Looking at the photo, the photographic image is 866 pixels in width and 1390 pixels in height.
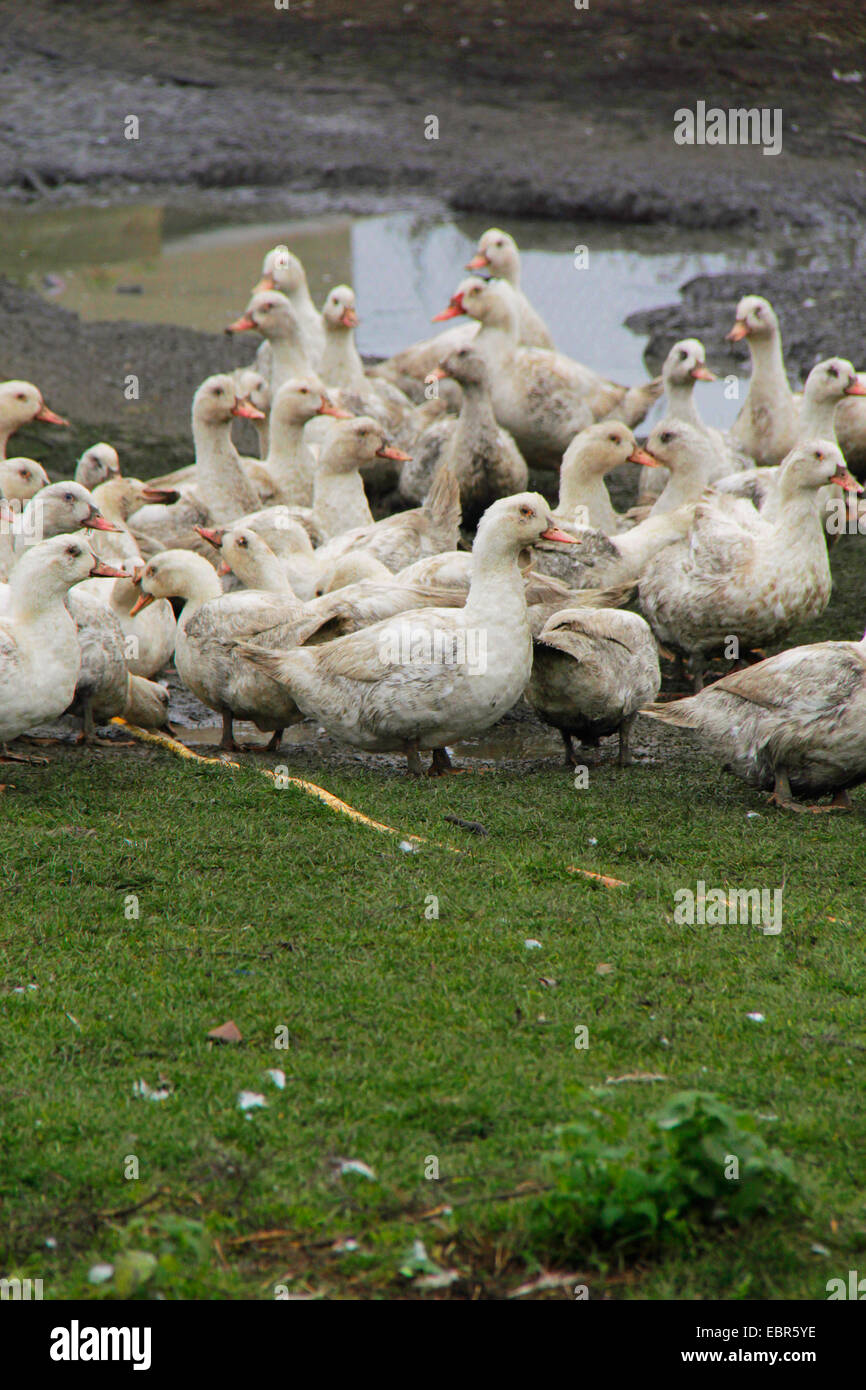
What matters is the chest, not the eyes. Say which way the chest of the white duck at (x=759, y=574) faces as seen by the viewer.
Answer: to the viewer's right

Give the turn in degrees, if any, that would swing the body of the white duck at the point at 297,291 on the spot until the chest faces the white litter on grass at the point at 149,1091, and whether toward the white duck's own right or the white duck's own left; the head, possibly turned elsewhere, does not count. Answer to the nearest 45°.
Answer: approximately 90° to the white duck's own left

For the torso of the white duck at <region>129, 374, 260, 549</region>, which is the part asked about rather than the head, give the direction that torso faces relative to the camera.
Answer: to the viewer's right

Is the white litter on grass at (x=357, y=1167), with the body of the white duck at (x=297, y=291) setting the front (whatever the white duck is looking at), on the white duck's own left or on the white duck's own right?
on the white duck's own left

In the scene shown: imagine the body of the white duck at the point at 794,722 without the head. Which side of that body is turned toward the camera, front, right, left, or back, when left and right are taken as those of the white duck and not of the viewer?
right

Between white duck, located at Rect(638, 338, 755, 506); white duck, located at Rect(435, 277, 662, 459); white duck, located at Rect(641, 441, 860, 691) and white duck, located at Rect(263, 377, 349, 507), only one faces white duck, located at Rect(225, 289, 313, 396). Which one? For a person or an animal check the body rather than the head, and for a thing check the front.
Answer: white duck, located at Rect(435, 277, 662, 459)

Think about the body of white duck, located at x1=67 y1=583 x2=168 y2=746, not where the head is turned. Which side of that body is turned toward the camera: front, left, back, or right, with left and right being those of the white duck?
left

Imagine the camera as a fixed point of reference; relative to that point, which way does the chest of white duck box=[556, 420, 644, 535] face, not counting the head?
to the viewer's right

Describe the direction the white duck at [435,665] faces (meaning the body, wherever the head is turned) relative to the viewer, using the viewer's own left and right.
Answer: facing to the right of the viewer

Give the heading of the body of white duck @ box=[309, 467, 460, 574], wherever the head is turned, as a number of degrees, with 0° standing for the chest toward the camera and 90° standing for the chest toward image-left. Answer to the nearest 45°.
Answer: approximately 90°

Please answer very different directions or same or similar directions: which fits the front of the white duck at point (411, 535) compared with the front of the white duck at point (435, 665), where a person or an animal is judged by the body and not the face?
very different directions

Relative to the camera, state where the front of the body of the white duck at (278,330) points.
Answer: to the viewer's left

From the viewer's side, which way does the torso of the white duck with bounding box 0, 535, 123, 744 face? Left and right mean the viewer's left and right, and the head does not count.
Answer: facing to the right of the viewer
